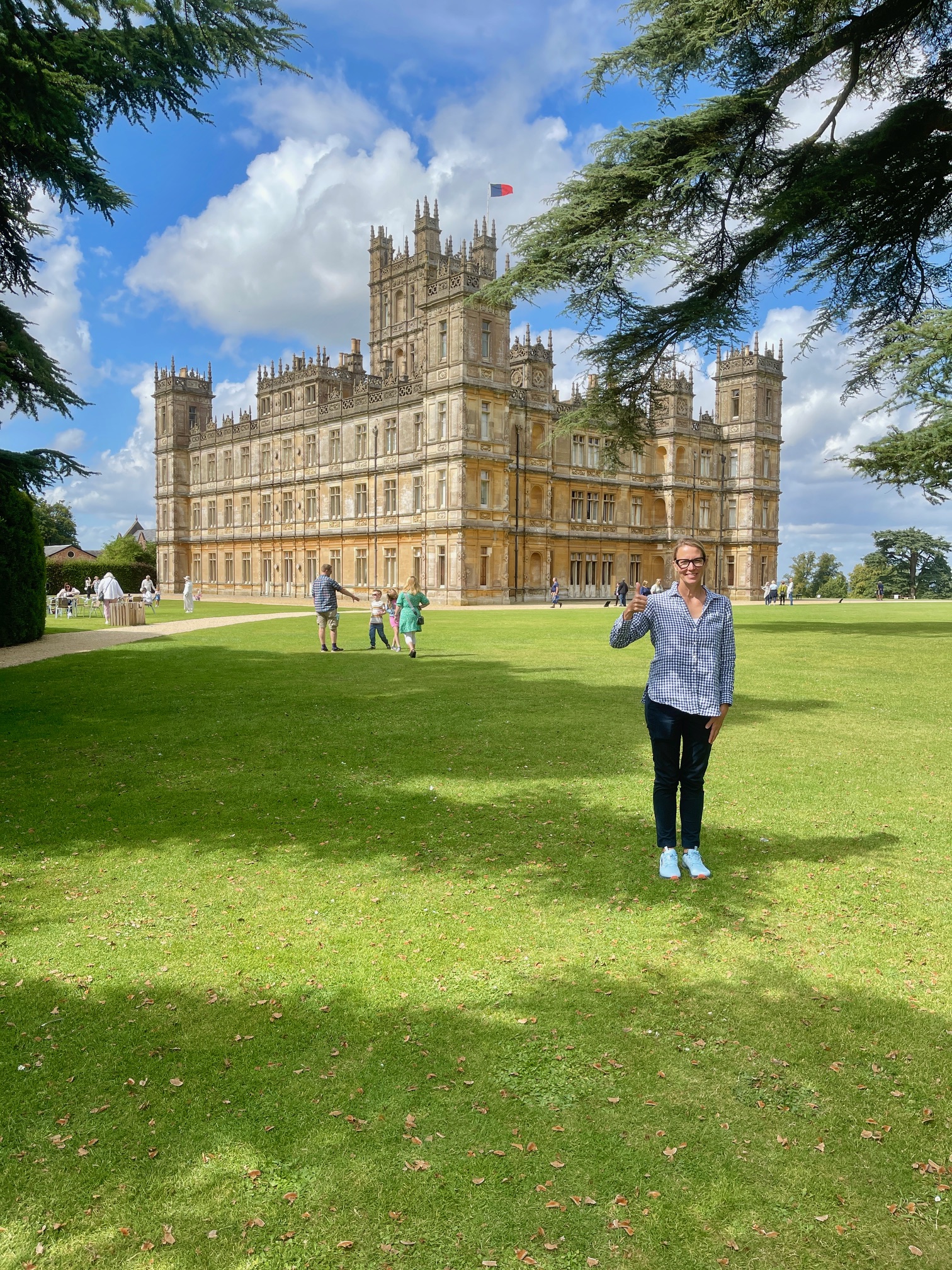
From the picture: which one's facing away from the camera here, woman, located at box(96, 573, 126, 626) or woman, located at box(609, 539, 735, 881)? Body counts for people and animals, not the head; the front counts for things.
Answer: woman, located at box(96, 573, 126, 626)

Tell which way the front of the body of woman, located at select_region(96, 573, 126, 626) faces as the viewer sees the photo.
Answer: away from the camera

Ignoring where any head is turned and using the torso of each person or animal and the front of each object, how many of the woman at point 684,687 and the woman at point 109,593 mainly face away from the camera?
1

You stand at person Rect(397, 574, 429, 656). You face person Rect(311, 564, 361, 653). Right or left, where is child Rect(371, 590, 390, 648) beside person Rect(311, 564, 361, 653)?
right

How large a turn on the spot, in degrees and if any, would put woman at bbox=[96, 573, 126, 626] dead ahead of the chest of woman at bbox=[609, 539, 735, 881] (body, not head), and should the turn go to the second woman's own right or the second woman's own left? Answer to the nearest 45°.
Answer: approximately 135° to the second woman's own right

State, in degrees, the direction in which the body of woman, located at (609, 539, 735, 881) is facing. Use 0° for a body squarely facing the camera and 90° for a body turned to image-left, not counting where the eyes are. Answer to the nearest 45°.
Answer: approximately 0°
